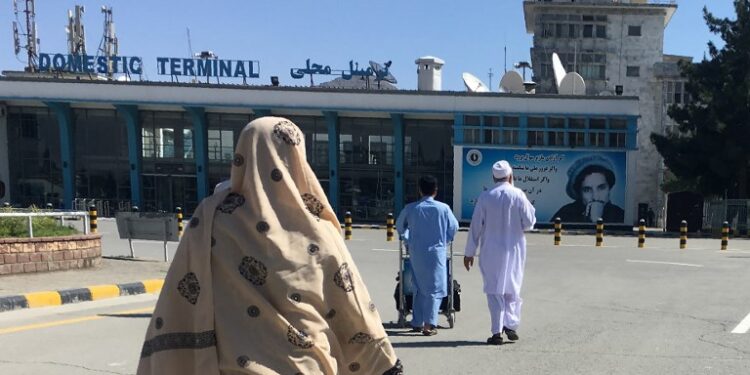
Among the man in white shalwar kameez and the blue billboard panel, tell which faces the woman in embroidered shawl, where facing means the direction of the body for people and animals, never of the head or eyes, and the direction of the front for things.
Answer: the blue billboard panel

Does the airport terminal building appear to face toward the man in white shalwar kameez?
yes

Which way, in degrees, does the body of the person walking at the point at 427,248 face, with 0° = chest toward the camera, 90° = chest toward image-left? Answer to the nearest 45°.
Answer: approximately 180°

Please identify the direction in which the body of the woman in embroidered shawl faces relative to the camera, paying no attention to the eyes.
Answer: away from the camera

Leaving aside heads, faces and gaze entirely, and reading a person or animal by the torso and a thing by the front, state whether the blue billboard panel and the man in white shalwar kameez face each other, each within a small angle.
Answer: yes

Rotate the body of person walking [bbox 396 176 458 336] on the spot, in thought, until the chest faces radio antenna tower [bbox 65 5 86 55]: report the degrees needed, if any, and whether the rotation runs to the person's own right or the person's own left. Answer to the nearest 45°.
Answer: approximately 45° to the person's own left

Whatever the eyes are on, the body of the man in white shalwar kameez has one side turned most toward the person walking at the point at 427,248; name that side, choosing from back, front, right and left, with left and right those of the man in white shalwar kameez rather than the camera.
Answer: left

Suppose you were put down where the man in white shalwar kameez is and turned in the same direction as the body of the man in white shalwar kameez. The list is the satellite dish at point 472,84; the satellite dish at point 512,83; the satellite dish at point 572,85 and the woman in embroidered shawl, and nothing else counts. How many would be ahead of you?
3

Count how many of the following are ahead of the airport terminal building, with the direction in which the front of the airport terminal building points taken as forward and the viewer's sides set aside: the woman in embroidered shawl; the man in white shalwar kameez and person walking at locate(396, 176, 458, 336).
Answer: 3

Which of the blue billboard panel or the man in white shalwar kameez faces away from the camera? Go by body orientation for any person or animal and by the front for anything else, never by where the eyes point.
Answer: the man in white shalwar kameez

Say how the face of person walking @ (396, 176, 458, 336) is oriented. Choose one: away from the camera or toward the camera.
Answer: away from the camera

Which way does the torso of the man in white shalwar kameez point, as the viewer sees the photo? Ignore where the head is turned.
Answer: away from the camera

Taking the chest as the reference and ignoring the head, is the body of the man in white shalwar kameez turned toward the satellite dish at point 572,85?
yes

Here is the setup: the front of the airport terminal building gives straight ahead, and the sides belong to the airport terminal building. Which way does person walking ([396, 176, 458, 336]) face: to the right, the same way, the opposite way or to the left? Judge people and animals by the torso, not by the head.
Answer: the opposite way

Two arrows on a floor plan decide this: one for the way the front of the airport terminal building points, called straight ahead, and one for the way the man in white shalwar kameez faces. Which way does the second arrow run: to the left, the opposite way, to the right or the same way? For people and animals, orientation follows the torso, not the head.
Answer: the opposite way

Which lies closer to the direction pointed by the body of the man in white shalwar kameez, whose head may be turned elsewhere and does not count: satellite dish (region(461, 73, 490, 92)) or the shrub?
the satellite dish
